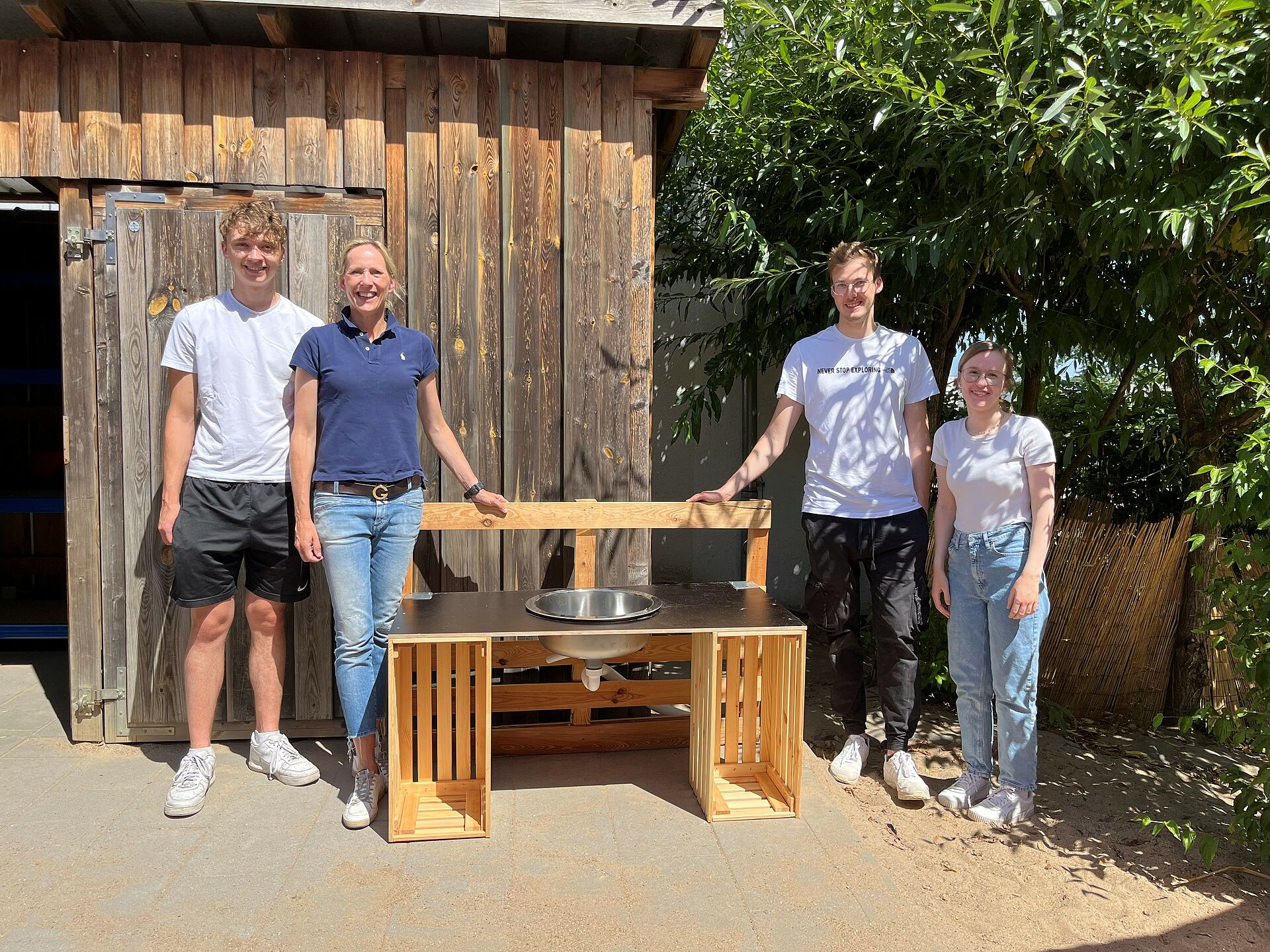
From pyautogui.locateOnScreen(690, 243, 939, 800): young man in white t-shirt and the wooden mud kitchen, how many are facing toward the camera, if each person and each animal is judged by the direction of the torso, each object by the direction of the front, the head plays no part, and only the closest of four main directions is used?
2

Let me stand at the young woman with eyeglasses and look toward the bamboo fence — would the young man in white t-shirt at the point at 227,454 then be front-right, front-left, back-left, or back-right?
back-left

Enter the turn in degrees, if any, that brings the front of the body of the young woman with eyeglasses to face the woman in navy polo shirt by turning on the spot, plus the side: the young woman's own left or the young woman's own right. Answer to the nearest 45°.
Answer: approximately 45° to the young woman's own right

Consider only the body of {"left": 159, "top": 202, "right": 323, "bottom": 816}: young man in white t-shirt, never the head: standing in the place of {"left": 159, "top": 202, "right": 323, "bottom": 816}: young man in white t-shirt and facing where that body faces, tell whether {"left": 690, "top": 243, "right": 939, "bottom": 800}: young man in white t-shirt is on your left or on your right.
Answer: on your left

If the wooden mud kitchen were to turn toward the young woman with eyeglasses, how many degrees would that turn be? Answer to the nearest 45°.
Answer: approximately 90° to its left

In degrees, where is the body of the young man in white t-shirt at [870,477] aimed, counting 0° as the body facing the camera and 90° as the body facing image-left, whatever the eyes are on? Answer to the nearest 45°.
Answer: approximately 0°

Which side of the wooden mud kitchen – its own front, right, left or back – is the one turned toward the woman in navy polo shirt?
right
